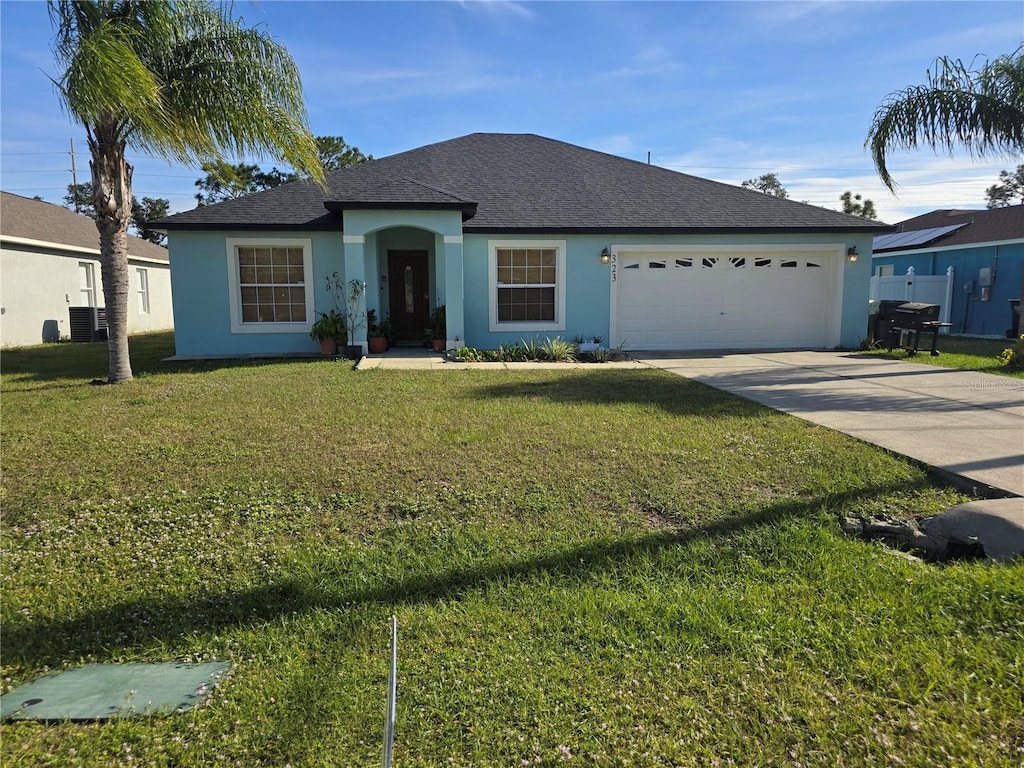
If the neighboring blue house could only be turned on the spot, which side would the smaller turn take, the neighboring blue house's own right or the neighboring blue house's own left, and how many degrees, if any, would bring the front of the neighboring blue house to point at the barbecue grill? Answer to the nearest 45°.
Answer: approximately 45° to the neighboring blue house's own right

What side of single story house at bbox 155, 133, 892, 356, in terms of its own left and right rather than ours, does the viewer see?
front

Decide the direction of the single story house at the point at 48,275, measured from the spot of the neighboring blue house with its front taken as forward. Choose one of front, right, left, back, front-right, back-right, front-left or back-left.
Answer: right

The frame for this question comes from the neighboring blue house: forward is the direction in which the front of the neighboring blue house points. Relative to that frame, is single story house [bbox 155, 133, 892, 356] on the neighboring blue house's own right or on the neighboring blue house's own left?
on the neighboring blue house's own right

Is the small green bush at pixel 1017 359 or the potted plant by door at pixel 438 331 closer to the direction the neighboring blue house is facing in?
the small green bush

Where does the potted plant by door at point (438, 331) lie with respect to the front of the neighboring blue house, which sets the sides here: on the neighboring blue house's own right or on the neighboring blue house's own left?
on the neighboring blue house's own right

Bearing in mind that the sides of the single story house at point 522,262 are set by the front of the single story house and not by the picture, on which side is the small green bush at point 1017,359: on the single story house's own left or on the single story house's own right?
on the single story house's own left

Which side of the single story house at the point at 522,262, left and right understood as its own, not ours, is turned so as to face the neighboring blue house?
left

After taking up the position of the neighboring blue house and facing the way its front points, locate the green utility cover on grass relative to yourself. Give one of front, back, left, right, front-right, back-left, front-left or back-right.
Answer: front-right

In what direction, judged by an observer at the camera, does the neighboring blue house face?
facing the viewer and to the right of the viewer

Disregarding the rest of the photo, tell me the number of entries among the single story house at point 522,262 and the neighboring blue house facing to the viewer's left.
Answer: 0

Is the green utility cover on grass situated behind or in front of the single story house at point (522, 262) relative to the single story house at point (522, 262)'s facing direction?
in front
